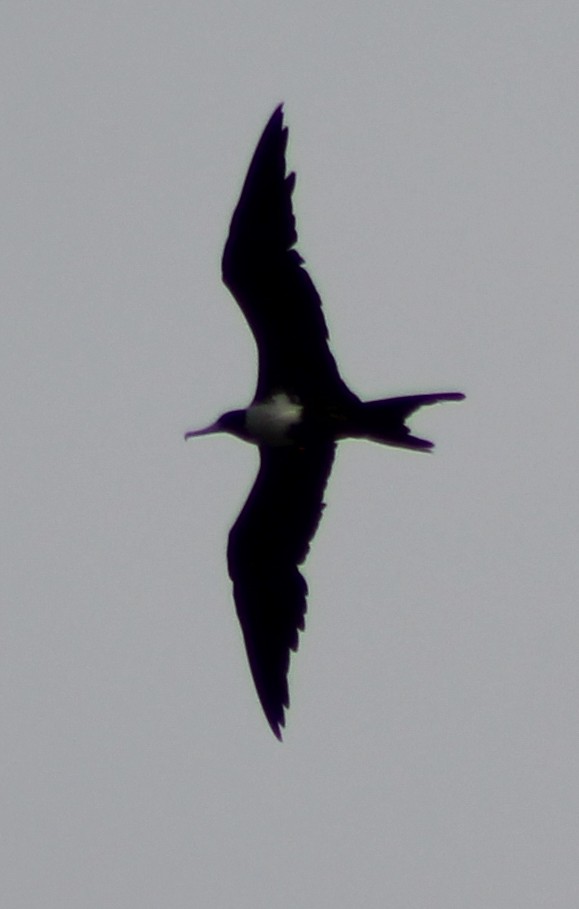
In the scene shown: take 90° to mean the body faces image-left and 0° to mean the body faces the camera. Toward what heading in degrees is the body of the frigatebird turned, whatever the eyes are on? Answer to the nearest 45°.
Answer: approximately 90°
